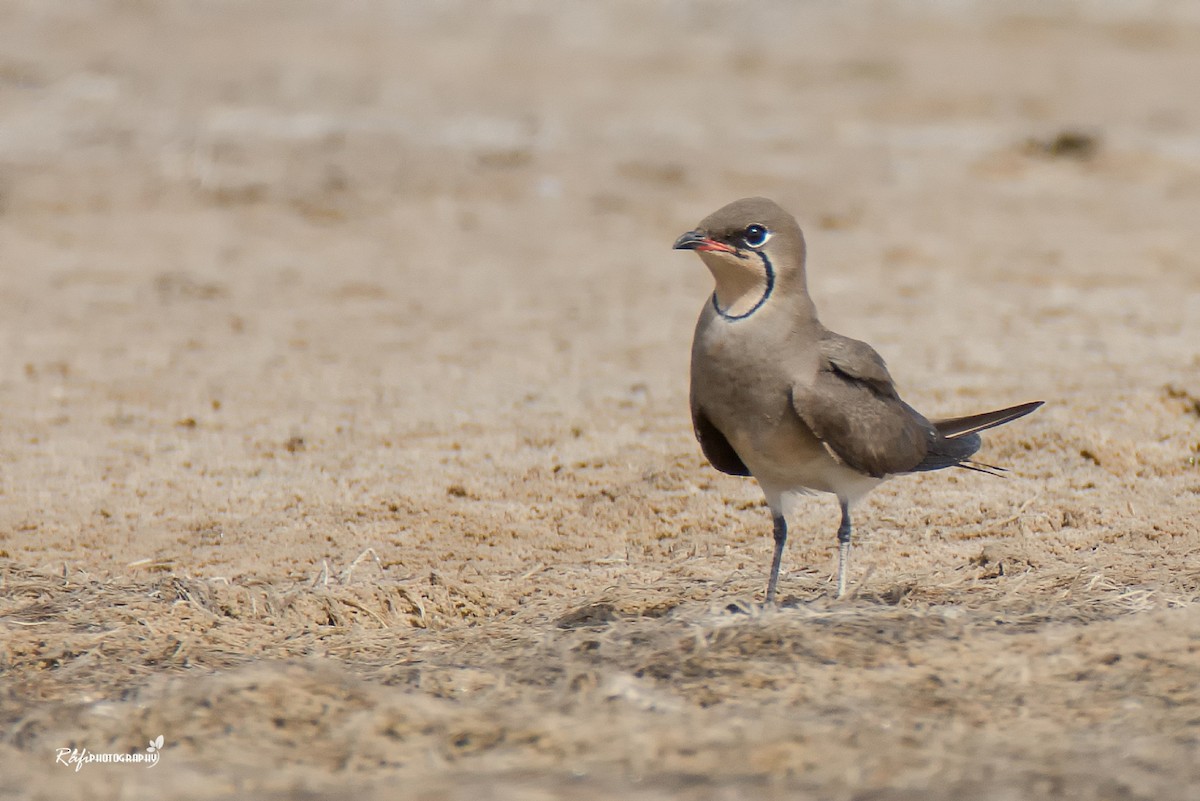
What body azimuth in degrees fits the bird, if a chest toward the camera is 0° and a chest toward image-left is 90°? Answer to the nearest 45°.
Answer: approximately 45°
